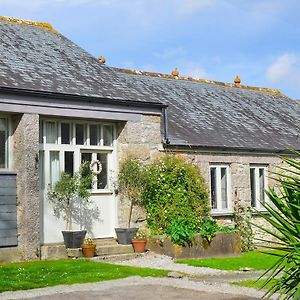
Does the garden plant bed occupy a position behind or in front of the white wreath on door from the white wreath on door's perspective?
in front

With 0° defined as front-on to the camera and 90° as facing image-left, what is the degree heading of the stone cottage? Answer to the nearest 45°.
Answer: approximately 315°

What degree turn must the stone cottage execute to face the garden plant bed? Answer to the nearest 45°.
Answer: approximately 45° to its left

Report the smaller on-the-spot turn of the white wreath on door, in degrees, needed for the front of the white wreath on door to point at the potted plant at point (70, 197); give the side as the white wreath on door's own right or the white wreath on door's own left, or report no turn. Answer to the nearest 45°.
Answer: approximately 90° to the white wreath on door's own right

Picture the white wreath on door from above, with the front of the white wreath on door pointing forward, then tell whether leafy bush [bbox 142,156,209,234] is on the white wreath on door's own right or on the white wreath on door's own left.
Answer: on the white wreath on door's own left

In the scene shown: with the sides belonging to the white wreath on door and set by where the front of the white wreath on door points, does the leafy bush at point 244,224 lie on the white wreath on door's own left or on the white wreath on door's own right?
on the white wreath on door's own left

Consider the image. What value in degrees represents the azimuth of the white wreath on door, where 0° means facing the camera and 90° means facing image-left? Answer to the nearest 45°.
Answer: approximately 315°
